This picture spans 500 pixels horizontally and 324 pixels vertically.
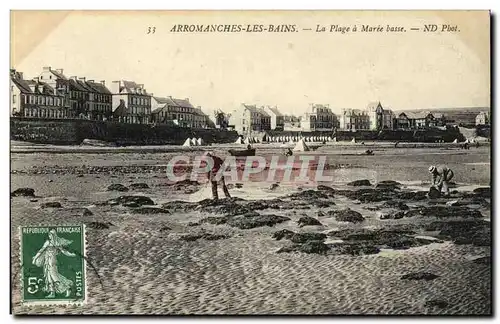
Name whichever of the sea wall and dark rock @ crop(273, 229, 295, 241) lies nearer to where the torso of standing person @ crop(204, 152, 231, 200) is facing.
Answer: the sea wall
